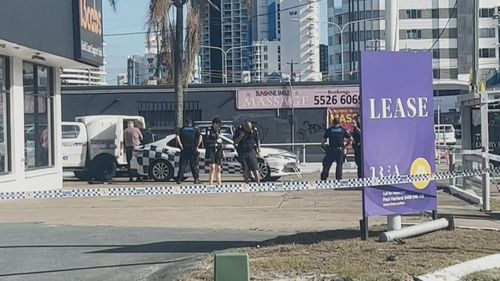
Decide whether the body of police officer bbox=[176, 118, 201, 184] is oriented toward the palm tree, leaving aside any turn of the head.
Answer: yes

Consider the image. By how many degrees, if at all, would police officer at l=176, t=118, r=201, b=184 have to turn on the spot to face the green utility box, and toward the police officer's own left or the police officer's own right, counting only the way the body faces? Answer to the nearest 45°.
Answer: approximately 180°

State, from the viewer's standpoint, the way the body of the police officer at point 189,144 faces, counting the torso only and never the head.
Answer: away from the camera

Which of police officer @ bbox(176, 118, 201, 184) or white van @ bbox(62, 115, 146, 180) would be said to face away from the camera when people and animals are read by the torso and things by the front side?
the police officer

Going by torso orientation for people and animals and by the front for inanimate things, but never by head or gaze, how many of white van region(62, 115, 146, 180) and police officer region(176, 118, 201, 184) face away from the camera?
1

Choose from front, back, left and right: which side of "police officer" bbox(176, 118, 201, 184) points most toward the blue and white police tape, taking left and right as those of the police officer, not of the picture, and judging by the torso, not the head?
back
